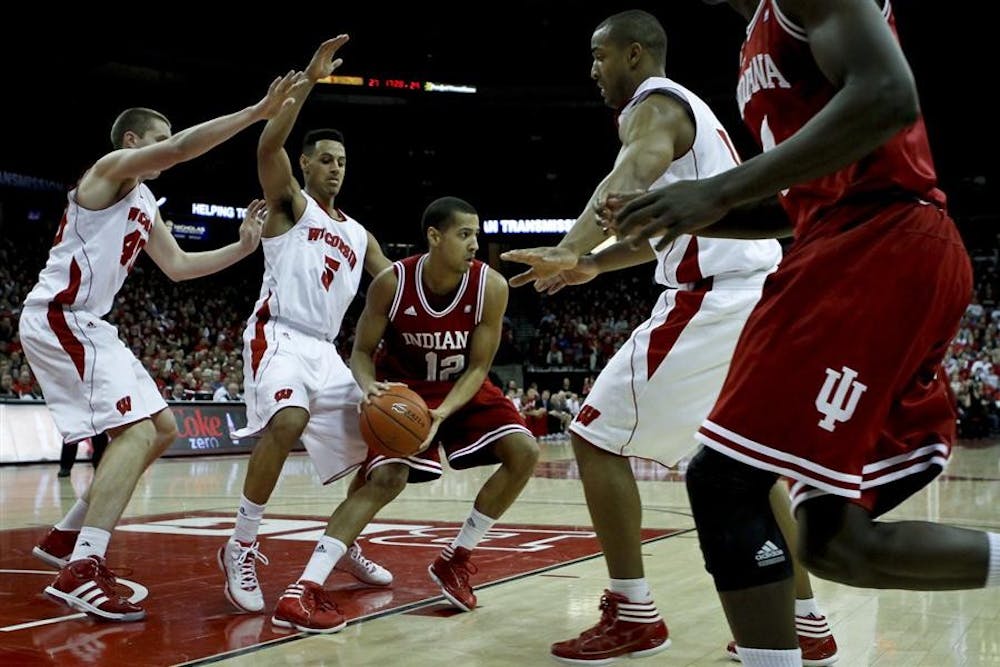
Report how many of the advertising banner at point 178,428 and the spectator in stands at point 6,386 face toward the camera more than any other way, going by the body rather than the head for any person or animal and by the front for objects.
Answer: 2

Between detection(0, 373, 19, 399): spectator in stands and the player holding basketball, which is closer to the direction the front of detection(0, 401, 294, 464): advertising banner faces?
the player holding basketball

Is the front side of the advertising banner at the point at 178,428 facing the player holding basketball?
yes

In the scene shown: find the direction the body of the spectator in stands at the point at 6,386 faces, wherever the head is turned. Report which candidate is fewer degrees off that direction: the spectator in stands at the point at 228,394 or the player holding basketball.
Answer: the player holding basketball

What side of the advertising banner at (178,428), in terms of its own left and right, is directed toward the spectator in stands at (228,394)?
back

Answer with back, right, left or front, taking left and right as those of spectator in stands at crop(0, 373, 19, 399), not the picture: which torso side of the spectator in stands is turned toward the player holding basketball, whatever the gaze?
front

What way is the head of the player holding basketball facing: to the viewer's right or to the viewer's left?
to the viewer's right

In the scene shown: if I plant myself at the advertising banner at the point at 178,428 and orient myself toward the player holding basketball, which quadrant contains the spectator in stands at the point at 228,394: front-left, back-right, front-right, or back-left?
back-left

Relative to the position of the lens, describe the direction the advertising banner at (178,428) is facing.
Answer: facing the viewer
